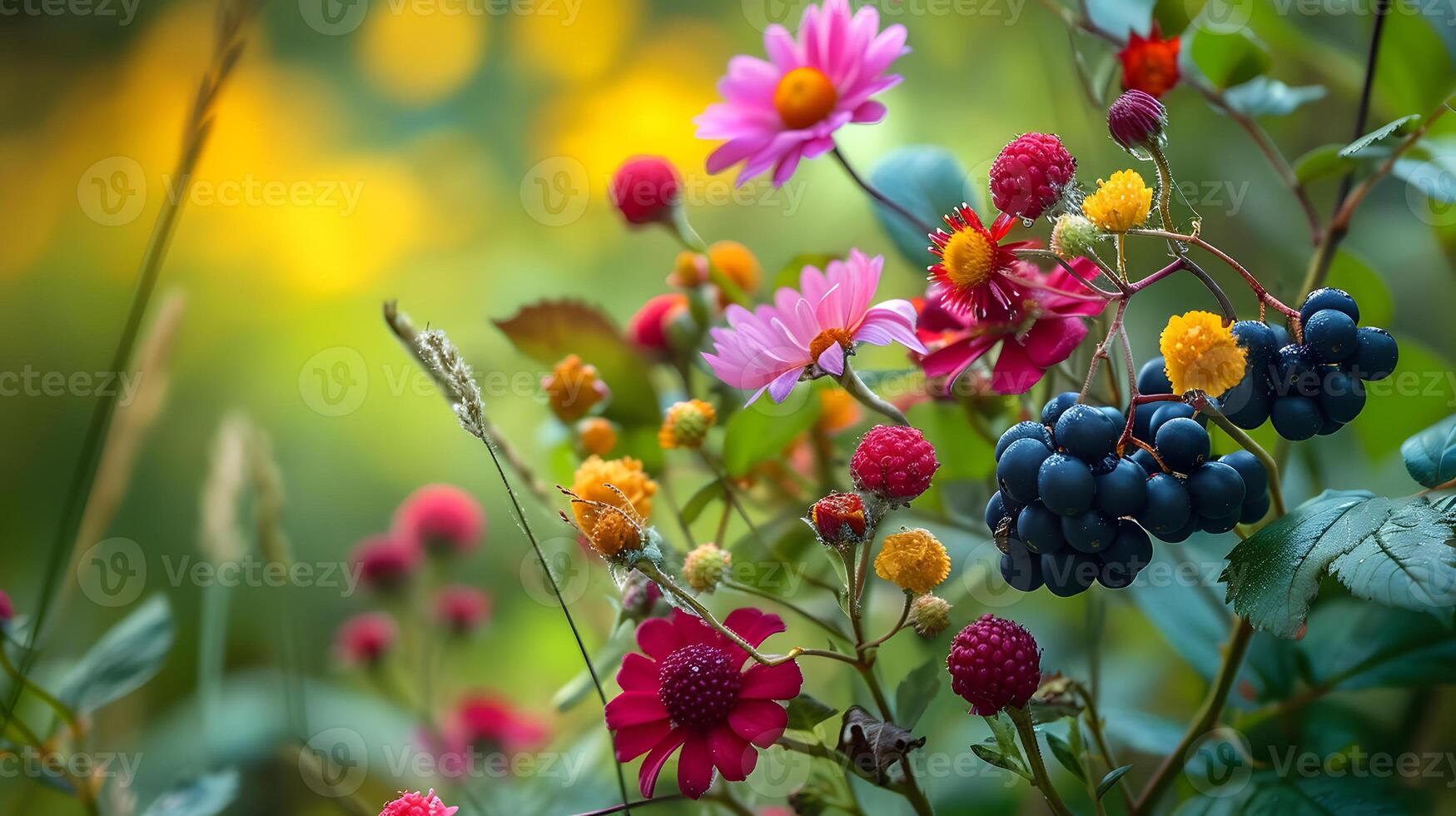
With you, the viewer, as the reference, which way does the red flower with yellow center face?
facing the viewer and to the left of the viewer
